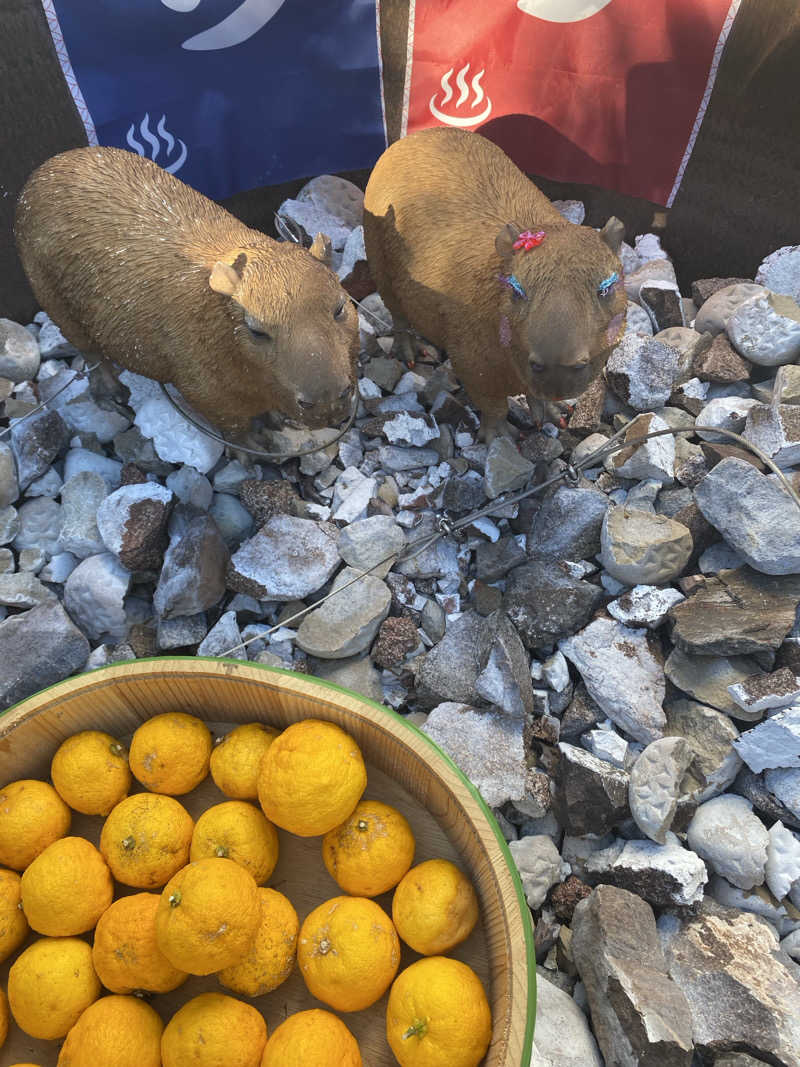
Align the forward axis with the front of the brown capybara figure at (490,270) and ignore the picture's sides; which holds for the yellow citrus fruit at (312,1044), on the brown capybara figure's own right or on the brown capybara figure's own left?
on the brown capybara figure's own right

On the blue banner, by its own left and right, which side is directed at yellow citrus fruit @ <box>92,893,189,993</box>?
front

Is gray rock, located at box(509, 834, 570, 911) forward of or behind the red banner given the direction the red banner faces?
forward

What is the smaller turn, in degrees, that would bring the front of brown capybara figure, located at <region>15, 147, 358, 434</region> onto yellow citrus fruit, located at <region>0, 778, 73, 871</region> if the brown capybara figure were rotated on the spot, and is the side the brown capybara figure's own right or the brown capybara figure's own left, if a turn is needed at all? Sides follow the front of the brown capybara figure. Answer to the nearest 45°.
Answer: approximately 45° to the brown capybara figure's own right

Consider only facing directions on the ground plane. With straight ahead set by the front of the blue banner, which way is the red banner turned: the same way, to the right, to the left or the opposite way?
the same way

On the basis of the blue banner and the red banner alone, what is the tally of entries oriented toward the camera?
2

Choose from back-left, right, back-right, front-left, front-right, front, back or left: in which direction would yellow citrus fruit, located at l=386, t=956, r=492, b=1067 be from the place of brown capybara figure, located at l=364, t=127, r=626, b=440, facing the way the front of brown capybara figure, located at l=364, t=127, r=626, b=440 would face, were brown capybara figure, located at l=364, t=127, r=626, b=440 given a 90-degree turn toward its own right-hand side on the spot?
front-left

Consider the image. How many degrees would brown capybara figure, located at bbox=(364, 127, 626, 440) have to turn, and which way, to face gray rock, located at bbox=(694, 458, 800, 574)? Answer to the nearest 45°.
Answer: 0° — it already faces it

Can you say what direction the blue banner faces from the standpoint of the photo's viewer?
facing the viewer

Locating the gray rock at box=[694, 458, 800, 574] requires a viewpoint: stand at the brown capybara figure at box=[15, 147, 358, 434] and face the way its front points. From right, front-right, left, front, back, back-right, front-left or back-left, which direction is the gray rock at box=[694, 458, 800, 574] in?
front

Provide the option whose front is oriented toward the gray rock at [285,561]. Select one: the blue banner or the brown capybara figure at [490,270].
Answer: the blue banner

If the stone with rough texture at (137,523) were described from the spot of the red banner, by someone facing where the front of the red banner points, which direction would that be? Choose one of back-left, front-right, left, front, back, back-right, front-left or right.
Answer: front-right

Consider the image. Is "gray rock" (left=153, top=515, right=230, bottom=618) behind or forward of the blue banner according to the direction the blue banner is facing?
forward

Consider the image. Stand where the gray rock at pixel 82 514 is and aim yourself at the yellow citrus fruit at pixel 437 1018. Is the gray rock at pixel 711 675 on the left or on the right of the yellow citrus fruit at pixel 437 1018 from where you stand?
left

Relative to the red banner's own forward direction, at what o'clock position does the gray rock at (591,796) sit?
The gray rock is roughly at 12 o'clock from the red banner.

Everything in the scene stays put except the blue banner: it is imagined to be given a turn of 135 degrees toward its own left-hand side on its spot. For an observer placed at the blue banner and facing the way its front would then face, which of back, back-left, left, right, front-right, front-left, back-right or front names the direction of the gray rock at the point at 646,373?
right

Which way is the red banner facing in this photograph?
toward the camera
